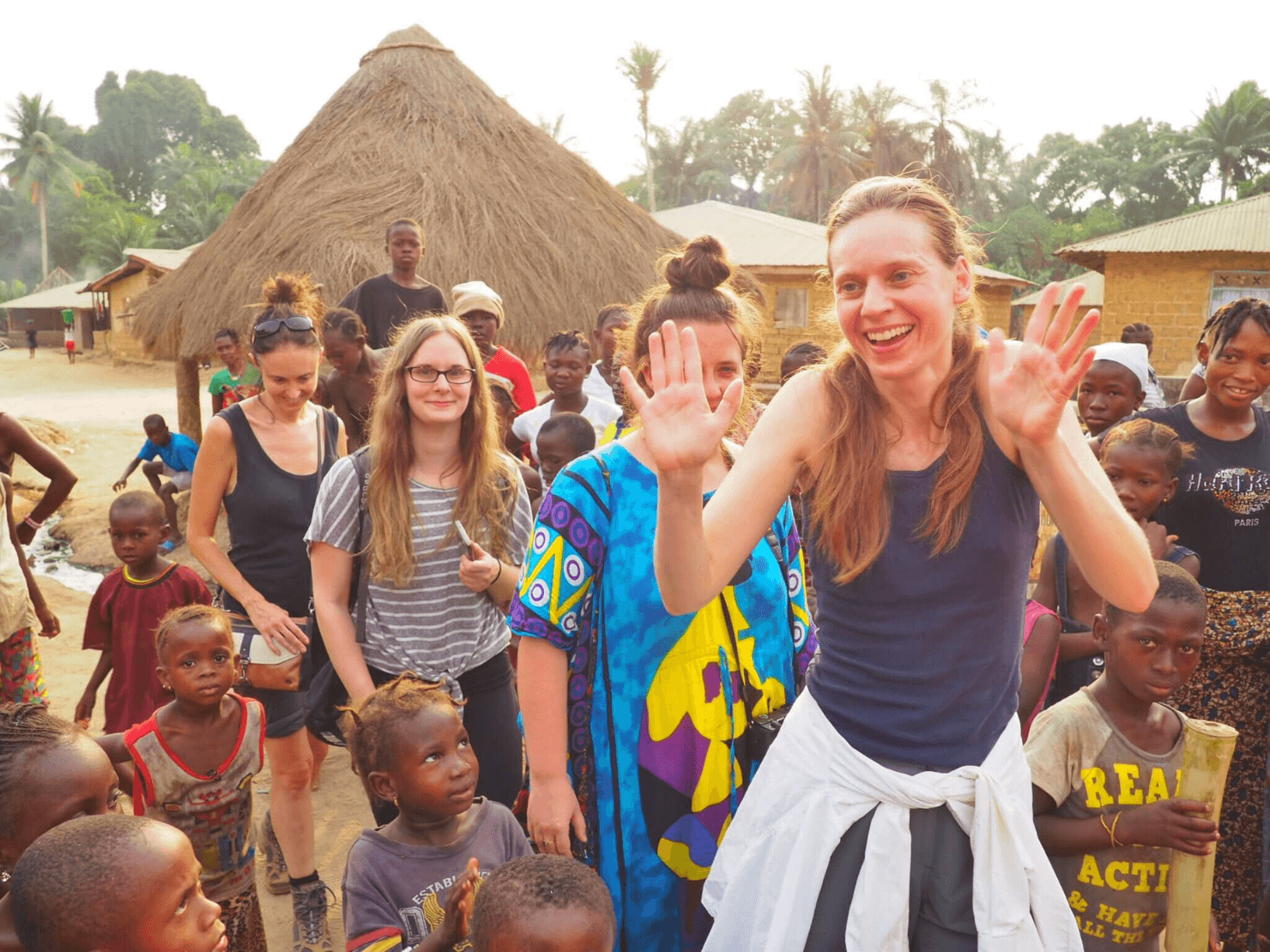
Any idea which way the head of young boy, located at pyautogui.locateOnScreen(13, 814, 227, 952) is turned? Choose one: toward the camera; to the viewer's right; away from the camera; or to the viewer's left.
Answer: to the viewer's right

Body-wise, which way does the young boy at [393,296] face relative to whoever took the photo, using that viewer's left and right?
facing the viewer

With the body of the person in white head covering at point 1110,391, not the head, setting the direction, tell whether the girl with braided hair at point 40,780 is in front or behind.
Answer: in front

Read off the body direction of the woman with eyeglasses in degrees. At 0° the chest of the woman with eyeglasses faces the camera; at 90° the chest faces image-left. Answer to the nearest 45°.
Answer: approximately 0°

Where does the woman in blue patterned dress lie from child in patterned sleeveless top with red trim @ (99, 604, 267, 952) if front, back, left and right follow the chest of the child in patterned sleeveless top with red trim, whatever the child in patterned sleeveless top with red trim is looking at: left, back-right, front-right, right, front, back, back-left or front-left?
front-left
